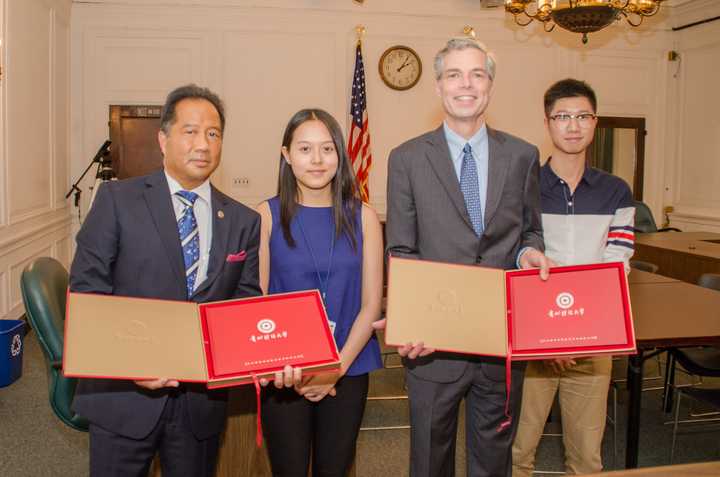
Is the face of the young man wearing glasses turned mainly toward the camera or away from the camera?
toward the camera

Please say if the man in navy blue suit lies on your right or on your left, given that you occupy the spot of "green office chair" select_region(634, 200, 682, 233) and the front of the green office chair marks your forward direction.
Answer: on your right

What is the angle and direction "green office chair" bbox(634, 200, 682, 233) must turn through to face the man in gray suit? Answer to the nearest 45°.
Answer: approximately 45° to its right

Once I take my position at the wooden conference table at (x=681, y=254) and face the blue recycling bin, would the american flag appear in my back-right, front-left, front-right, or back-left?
front-right

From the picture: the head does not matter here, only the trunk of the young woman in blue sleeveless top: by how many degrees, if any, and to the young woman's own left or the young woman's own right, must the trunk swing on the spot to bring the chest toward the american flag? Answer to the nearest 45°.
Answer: approximately 180°

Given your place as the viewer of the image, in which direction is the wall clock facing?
facing the viewer

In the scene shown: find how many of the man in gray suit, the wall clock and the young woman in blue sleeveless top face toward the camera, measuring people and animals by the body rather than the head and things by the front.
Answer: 3

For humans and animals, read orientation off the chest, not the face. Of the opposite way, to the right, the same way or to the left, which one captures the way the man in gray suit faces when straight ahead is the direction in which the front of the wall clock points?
the same way

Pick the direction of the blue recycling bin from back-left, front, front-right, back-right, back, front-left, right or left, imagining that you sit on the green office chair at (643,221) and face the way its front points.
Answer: right

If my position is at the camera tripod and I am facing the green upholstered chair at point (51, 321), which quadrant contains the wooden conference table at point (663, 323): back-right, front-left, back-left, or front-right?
front-left
